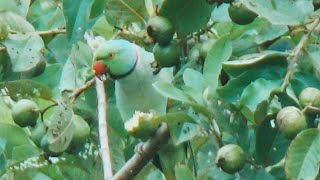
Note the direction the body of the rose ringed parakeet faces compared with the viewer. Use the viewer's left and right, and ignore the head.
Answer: facing the viewer and to the left of the viewer

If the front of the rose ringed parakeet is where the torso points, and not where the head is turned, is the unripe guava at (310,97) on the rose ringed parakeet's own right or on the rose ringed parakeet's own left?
on the rose ringed parakeet's own left

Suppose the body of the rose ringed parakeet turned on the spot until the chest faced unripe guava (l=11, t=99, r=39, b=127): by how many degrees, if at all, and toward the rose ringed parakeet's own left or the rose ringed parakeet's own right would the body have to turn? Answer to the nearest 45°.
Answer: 0° — it already faces it
